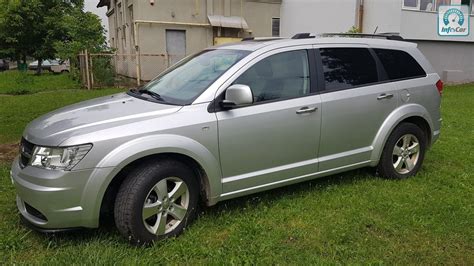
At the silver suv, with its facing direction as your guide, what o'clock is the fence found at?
The fence is roughly at 4 o'clock from the silver suv.

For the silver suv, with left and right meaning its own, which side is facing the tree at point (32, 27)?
right

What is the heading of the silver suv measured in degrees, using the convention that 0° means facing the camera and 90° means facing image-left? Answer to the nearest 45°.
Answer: approximately 45°

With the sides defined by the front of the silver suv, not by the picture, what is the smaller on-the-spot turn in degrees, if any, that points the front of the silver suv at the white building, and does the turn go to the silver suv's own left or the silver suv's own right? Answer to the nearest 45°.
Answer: approximately 180°

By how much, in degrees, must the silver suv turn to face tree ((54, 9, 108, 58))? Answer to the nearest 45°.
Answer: approximately 135° to its right
